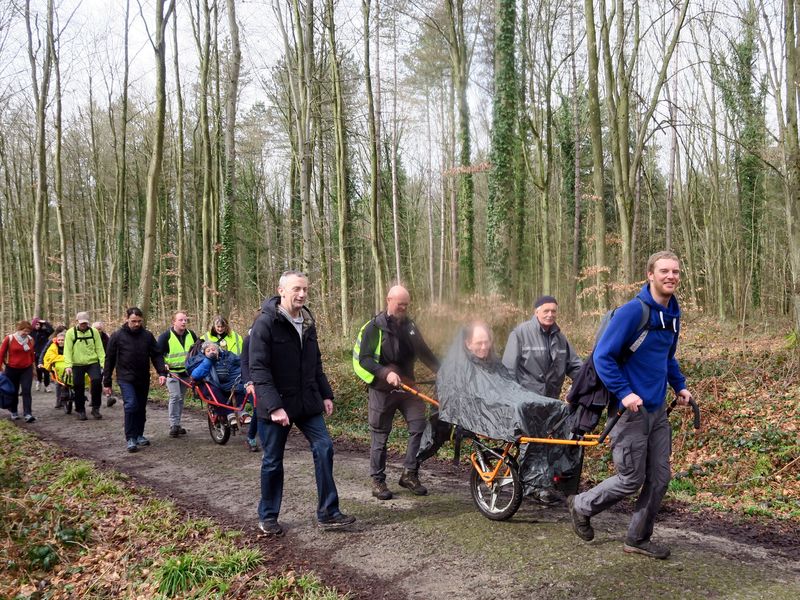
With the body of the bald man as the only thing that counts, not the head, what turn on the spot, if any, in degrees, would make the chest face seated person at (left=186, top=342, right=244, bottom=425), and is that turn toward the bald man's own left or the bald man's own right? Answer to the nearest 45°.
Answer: approximately 180°

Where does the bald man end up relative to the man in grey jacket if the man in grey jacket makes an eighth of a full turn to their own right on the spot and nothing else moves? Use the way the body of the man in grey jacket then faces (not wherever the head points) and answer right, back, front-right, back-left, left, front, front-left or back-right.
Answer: right

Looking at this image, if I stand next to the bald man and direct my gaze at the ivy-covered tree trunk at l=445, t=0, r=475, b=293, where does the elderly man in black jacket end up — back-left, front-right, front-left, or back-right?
back-left

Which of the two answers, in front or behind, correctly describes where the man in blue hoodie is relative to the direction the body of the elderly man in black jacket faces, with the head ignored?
in front

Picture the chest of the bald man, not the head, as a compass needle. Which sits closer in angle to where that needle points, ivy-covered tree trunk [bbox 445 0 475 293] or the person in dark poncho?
the person in dark poncho

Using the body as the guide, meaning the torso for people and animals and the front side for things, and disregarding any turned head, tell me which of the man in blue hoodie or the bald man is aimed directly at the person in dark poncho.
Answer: the bald man

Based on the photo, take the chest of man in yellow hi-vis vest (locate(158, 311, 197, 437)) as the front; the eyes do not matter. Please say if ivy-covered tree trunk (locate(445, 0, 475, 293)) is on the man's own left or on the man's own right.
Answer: on the man's own left

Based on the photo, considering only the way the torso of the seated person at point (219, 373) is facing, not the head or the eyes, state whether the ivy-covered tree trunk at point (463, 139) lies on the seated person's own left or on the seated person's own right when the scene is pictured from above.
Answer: on the seated person's own left

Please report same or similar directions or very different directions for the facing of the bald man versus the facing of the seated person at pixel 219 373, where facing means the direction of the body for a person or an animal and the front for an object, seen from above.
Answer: same or similar directions

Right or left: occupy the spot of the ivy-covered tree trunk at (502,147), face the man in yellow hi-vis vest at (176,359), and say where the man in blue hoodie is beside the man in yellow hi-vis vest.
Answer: left

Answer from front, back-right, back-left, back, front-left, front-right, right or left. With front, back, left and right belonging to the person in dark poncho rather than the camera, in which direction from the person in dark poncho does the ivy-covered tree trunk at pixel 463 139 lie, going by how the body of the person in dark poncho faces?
back-left

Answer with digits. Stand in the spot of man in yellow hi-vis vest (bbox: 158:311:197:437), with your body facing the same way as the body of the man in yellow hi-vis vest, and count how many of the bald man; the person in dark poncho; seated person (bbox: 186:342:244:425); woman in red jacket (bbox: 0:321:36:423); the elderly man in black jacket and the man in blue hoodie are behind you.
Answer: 1

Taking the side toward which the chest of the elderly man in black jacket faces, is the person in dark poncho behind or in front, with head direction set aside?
in front

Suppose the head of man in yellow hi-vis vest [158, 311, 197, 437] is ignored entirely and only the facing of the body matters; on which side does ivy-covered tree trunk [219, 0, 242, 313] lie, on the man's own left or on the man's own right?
on the man's own left

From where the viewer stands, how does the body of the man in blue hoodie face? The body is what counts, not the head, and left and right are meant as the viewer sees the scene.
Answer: facing the viewer and to the right of the viewer

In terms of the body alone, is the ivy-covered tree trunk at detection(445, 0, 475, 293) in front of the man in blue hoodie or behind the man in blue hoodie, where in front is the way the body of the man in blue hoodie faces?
behind

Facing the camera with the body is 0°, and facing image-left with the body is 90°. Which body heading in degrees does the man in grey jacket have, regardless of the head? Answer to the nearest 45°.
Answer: approximately 315°
